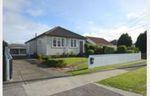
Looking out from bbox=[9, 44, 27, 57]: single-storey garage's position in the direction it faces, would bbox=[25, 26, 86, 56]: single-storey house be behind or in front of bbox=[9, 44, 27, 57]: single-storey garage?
in front

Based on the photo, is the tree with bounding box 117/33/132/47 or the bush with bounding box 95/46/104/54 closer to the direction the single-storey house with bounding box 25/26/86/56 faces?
the bush

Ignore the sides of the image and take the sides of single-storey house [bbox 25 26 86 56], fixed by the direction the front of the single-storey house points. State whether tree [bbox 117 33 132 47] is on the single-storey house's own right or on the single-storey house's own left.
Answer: on the single-storey house's own left

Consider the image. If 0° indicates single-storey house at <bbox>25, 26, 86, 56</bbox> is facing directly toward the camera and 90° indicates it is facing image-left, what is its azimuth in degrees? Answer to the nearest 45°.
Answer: approximately 315°

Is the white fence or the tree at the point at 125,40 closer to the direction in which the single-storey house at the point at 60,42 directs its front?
the white fence

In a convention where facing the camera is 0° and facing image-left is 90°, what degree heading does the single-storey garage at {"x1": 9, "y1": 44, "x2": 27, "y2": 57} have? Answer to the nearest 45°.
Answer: approximately 0°

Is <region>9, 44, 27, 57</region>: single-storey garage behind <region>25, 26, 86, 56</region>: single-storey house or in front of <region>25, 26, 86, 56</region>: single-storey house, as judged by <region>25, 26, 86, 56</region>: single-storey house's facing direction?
behind

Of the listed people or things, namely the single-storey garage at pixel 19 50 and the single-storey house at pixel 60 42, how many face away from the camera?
0

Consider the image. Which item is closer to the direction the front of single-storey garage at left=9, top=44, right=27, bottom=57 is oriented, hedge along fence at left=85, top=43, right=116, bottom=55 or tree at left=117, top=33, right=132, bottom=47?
the hedge along fence

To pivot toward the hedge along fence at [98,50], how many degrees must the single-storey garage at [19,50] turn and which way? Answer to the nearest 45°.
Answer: approximately 45° to its left

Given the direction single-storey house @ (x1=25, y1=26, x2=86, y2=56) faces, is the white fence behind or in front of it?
in front

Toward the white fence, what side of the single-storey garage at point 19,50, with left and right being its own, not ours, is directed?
front
